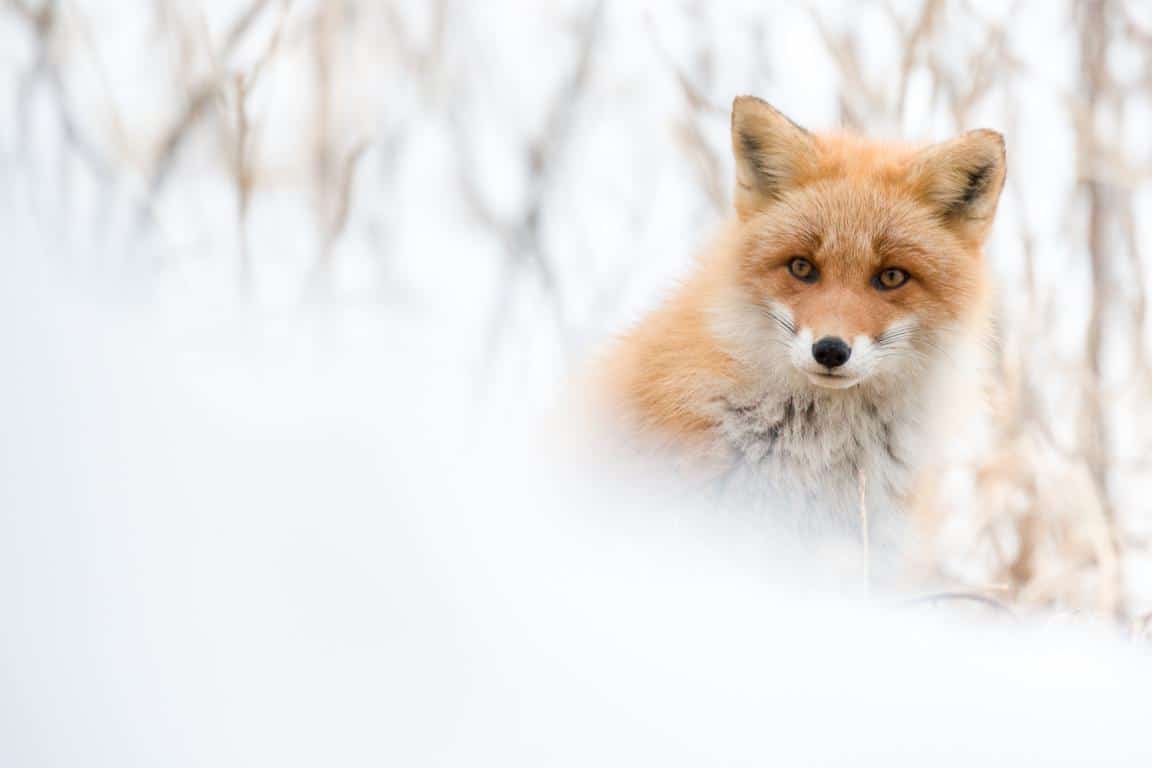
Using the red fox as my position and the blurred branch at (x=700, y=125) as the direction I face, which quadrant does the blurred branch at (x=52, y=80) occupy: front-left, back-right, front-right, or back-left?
front-left

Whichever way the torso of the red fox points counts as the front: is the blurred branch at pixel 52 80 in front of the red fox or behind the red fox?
behind

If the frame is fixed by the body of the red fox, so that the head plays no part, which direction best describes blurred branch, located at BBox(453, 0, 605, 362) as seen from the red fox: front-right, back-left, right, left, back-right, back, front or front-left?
back

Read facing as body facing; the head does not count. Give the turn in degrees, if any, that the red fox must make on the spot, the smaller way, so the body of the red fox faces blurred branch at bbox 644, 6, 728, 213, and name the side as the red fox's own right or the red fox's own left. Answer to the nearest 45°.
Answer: approximately 135° to the red fox's own left

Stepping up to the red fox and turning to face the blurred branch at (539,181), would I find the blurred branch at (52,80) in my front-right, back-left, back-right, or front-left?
front-left

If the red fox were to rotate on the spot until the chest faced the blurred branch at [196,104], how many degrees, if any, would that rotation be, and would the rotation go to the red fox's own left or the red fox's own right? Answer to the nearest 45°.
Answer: approximately 135° to the red fox's own right

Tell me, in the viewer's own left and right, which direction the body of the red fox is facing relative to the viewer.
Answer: facing the viewer and to the right of the viewer
